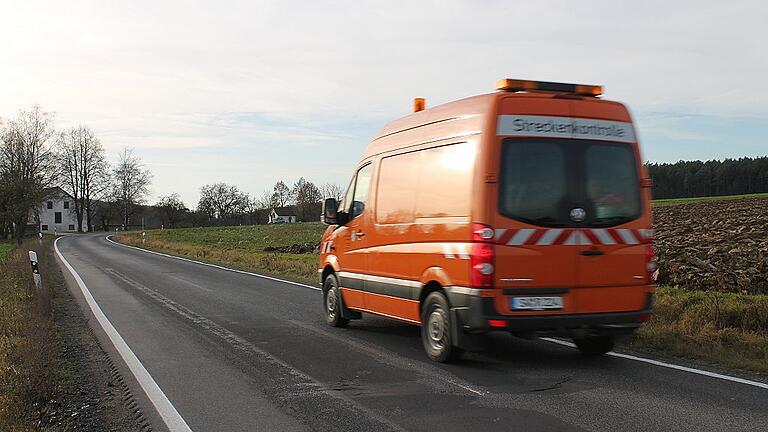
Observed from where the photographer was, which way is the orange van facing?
facing away from the viewer and to the left of the viewer
